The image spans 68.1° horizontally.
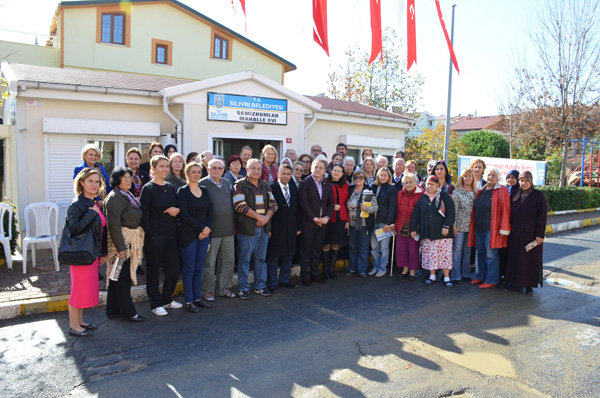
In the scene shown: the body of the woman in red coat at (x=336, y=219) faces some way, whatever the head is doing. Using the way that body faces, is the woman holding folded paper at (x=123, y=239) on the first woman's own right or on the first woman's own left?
on the first woman's own right

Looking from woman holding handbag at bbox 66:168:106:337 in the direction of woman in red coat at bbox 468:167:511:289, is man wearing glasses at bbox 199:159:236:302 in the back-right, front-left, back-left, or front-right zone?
front-left

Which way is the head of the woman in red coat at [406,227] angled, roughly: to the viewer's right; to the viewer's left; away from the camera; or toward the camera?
toward the camera

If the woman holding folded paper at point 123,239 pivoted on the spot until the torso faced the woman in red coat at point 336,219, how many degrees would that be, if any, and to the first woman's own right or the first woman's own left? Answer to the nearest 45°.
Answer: approximately 45° to the first woman's own left

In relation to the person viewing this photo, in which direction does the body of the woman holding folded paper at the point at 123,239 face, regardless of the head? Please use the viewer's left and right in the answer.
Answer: facing the viewer and to the right of the viewer

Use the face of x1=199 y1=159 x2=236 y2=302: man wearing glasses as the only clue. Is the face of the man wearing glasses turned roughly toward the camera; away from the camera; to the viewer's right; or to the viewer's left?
toward the camera

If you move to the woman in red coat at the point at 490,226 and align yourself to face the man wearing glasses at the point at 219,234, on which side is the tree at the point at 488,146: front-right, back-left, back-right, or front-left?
back-right

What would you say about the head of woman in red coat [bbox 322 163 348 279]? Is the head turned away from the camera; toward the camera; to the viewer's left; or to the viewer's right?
toward the camera

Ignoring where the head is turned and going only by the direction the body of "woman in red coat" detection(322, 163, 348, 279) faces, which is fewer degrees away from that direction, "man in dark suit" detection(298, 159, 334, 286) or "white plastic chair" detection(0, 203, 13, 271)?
the man in dark suit

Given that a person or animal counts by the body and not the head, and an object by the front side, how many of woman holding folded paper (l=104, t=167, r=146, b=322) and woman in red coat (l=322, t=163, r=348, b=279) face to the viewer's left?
0

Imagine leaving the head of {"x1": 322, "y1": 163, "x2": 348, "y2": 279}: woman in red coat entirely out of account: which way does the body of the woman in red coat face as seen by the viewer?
toward the camera

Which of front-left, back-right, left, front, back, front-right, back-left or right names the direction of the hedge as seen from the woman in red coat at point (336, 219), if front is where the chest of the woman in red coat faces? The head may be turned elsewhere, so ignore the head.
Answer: back-left
